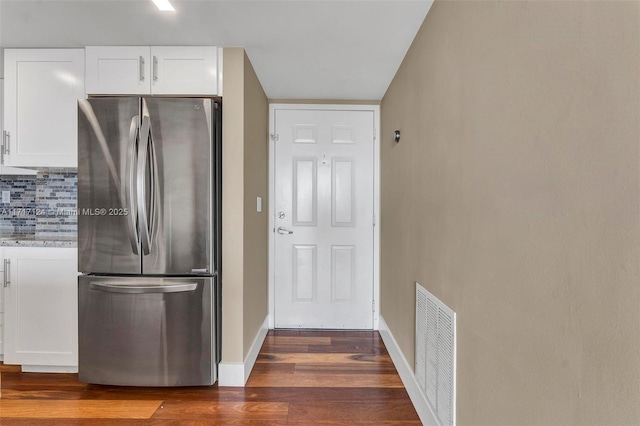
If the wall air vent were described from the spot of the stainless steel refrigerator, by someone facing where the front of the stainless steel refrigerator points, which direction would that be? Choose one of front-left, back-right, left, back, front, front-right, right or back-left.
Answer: front-left

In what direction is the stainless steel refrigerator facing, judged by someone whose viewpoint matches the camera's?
facing the viewer

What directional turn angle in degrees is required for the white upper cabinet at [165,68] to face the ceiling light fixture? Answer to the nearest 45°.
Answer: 0° — it already faces it

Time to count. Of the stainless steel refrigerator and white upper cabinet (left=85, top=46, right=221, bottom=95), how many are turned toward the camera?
2

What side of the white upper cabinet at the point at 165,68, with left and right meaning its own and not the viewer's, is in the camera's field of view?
front

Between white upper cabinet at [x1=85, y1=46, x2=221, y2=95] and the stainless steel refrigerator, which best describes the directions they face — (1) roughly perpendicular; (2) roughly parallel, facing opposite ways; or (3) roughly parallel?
roughly parallel

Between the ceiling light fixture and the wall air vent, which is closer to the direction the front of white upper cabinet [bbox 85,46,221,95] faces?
the ceiling light fixture

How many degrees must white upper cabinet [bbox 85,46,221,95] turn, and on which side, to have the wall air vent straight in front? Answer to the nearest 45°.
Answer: approximately 45° to its left
